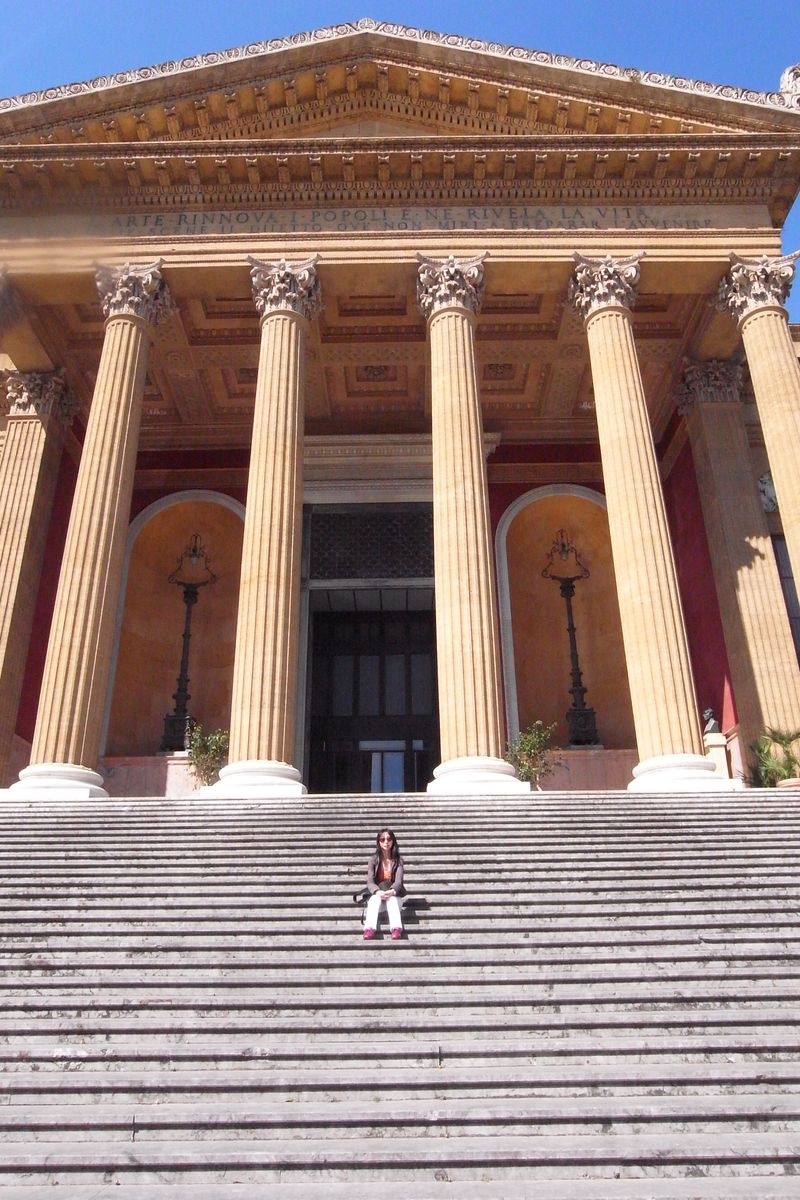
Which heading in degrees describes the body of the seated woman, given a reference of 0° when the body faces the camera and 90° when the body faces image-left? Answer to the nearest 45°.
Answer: approximately 0°

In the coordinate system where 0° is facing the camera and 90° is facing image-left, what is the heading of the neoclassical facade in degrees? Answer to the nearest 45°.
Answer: approximately 0°

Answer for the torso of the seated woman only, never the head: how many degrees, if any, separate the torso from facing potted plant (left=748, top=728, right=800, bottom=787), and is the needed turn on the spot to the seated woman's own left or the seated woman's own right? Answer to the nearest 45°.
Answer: approximately 135° to the seated woman's own left

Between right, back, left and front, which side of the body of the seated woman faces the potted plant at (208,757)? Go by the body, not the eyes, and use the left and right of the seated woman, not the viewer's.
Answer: back

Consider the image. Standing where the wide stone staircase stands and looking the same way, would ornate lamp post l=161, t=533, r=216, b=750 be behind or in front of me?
behind

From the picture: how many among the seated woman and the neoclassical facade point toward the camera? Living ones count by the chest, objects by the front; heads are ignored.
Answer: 2

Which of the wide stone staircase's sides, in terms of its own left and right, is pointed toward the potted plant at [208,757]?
back

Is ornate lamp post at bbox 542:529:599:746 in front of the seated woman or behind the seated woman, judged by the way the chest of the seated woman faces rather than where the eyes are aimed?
behind

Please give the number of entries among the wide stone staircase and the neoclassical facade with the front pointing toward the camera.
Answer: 2

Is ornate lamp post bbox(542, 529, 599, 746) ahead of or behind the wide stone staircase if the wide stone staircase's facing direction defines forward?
behind

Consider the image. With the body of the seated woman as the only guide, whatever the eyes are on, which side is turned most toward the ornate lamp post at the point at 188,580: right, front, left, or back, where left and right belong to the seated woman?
back
